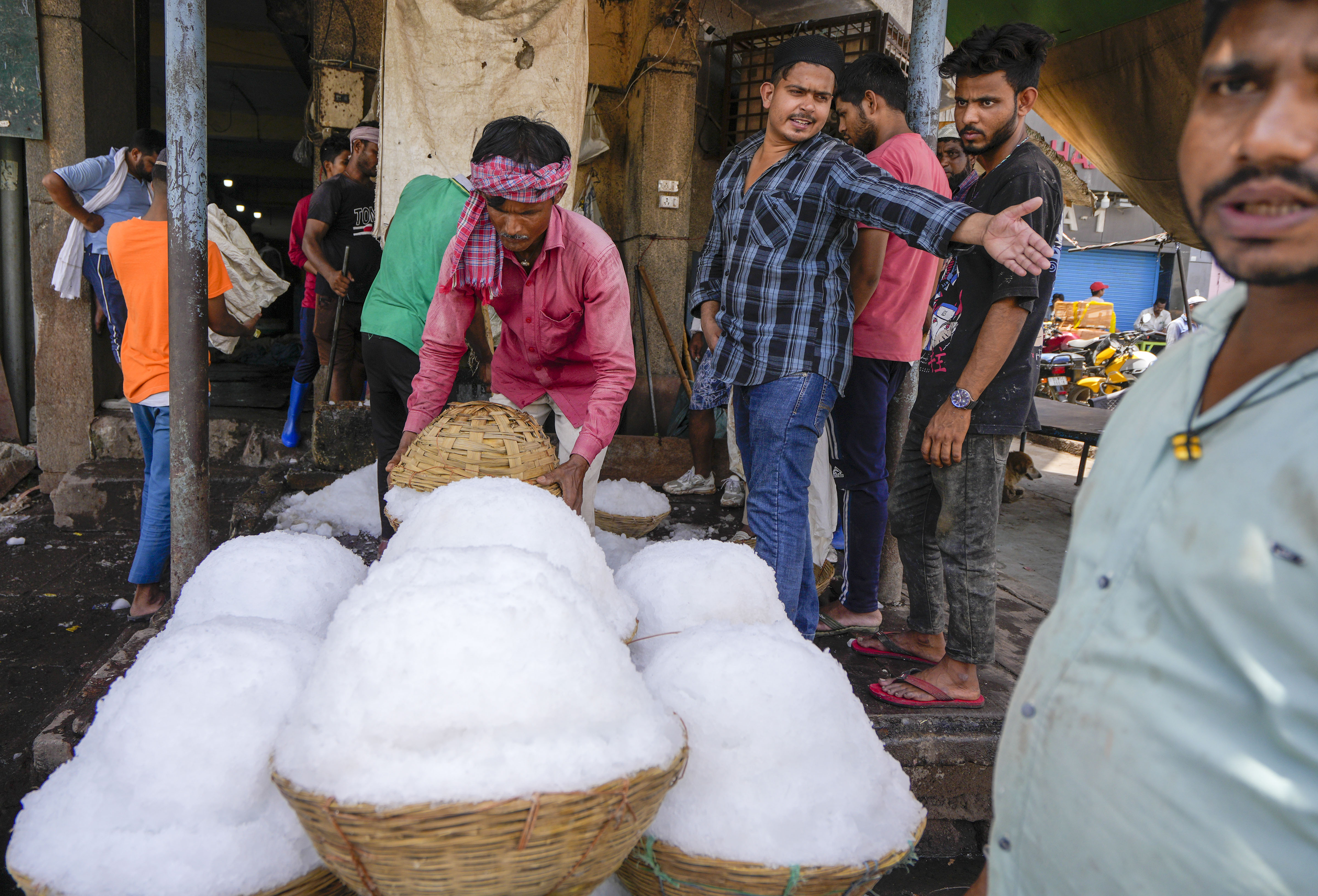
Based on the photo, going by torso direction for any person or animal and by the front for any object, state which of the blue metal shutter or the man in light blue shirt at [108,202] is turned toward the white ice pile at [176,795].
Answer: the blue metal shutter

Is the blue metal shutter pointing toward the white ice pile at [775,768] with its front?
yes

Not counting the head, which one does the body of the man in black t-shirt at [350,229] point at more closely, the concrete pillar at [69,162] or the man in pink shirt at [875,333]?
the man in pink shirt

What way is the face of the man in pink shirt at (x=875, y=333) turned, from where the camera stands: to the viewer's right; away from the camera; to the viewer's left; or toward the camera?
to the viewer's left

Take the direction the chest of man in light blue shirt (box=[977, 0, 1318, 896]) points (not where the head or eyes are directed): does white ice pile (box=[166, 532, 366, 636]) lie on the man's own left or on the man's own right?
on the man's own right

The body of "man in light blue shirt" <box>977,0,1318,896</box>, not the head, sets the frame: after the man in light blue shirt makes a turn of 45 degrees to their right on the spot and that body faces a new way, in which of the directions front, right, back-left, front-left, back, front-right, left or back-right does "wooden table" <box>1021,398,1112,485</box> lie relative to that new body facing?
right

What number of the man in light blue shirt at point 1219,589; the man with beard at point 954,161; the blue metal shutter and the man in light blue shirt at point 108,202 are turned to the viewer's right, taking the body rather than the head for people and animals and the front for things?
1

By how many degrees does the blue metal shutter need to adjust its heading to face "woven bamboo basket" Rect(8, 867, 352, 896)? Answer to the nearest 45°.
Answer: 0° — it already faces it

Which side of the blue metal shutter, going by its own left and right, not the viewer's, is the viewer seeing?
front

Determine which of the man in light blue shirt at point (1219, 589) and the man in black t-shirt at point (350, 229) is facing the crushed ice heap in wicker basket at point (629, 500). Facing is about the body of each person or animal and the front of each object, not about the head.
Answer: the man in black t-shirt

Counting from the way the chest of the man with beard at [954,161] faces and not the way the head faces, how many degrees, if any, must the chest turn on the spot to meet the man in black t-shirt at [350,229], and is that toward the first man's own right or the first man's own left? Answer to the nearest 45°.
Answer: approximately 45° to the first man's own right

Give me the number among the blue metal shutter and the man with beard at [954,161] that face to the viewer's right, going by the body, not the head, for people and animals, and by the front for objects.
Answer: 0

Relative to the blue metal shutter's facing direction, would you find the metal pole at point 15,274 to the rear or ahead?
ahead

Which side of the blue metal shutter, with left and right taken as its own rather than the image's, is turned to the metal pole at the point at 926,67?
front

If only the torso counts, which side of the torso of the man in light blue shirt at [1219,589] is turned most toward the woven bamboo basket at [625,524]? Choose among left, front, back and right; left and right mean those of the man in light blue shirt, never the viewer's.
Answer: right
